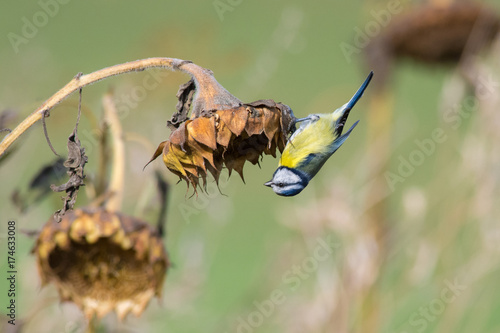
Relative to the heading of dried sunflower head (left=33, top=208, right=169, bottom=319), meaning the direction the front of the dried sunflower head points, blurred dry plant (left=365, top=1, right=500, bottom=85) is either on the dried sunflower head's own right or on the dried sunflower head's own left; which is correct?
on the dried sunflower head's own left

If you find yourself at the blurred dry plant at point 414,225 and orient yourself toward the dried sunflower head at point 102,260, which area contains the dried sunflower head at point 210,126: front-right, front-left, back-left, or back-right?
front-left

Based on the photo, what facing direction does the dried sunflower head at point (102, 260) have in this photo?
toward the camera

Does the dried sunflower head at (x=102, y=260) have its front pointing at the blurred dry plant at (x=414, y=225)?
no
